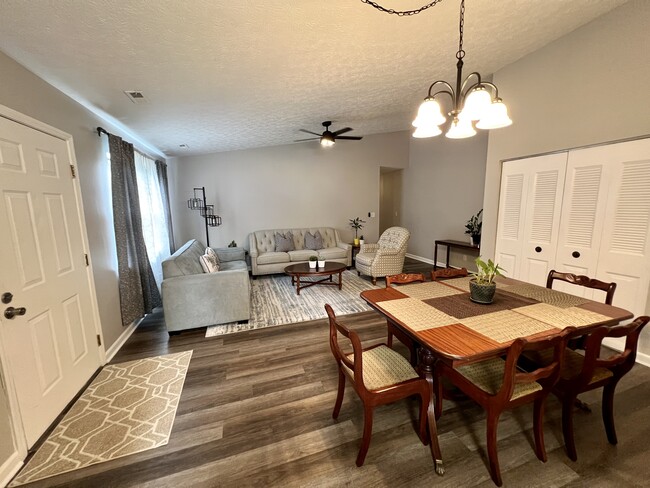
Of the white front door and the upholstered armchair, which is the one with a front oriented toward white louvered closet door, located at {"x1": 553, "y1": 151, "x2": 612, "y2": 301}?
the white front door

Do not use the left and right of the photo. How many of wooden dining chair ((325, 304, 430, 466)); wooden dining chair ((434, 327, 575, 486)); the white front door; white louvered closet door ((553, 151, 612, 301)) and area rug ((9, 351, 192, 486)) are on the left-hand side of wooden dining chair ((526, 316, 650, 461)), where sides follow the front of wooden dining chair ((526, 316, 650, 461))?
4

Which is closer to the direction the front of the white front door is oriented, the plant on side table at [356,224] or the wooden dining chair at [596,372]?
the wooden dining chair

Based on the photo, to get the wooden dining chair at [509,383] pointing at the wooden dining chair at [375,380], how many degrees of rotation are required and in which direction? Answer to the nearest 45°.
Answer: approximately 90° to its left

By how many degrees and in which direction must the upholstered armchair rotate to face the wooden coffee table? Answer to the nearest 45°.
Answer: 0° — it already faces it

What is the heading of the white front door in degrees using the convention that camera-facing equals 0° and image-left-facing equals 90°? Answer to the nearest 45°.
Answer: approximately 315°

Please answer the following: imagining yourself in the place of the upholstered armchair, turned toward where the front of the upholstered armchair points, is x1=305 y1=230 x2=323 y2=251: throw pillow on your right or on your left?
on your right

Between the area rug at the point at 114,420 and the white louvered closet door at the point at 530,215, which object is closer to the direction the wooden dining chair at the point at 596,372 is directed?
the white louvered closet door

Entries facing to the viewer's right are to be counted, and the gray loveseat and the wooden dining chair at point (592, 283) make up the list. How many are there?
1

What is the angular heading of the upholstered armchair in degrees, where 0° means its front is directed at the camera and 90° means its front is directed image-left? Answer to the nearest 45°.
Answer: approximately 45°

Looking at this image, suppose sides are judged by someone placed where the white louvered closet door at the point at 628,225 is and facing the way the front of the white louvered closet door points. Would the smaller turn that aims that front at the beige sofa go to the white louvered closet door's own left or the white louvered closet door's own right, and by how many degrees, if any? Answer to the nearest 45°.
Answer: approximately 45° to the white louvered closet door's own right
